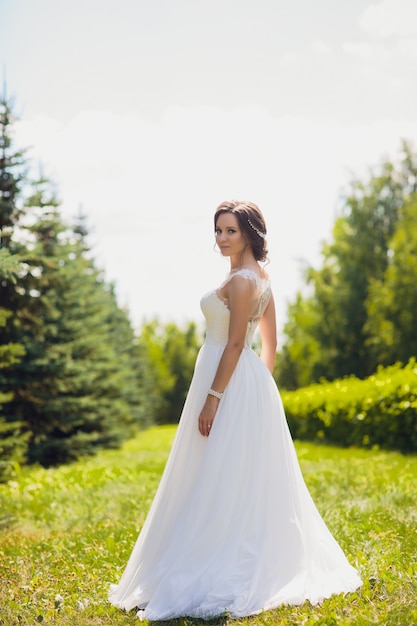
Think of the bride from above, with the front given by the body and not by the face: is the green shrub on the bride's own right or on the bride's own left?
on the bride's own right

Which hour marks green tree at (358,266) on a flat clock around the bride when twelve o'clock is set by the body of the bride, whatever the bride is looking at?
The green tree is roughly at 2 o'clock from the bride.

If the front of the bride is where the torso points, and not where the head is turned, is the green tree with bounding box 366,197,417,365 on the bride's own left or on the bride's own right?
on the bride's own right
